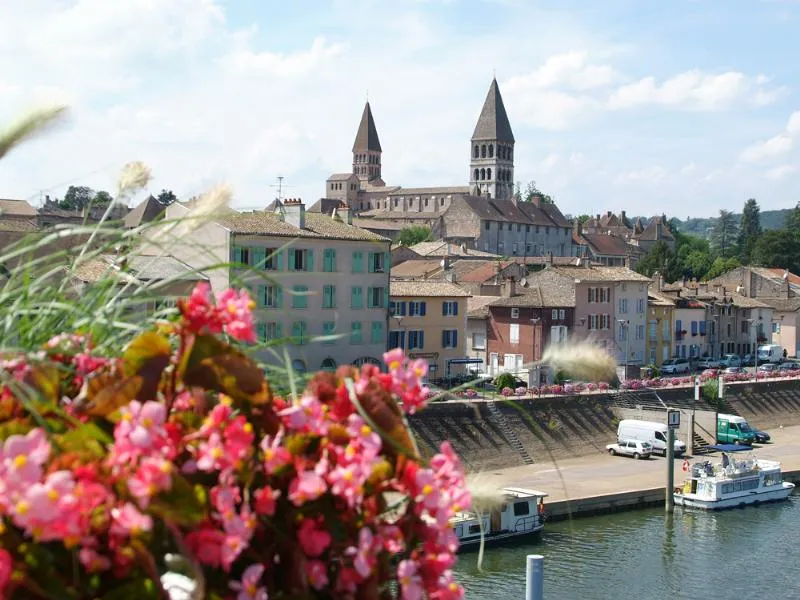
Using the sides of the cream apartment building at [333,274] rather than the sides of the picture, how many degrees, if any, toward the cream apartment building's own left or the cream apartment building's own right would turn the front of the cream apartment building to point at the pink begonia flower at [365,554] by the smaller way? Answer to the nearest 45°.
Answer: approximately 45° to the cream apartment building's own right

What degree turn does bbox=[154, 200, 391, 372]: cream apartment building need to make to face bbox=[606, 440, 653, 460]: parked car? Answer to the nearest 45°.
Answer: approximately 45° to its left

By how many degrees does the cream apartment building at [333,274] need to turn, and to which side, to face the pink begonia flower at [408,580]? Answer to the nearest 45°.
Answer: approximately 45° to its right

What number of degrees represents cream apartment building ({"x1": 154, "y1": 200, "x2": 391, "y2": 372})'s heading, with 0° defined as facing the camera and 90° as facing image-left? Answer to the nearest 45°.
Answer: approximately 315°

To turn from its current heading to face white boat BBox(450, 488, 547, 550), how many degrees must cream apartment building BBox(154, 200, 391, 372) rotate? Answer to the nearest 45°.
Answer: approximately 45° to its right

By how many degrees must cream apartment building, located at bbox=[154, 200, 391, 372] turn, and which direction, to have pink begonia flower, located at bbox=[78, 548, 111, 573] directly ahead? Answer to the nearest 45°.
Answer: approximately 45° to its right

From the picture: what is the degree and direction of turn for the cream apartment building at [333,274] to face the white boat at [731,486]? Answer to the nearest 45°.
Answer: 0° — it already faces it
